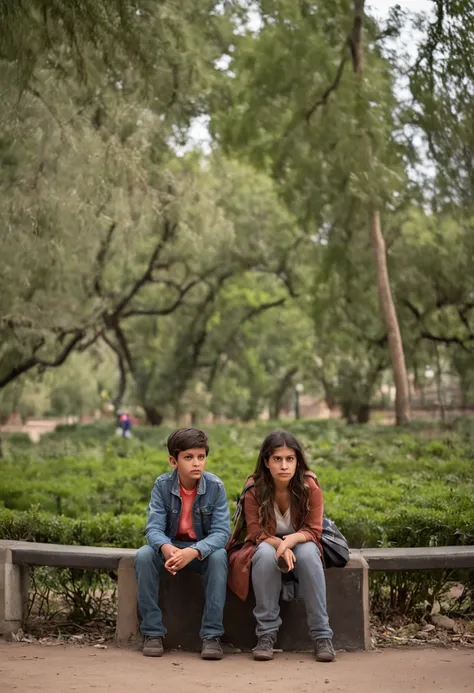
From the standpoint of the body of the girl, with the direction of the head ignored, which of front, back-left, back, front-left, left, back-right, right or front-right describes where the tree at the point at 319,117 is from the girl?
back

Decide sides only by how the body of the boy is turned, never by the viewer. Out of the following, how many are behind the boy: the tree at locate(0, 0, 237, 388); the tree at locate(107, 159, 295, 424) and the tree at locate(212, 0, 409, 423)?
3

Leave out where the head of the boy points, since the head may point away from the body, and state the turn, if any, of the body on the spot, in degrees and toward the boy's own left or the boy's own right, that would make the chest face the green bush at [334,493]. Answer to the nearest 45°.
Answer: approximately 180°

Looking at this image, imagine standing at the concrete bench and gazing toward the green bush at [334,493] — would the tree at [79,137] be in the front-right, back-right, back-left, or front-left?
front-left

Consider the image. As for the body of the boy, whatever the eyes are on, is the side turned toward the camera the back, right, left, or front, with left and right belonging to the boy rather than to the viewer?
front

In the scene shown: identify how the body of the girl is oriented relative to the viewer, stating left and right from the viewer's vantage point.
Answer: facing the viewer

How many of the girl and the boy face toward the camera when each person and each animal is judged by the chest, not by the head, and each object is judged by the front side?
2

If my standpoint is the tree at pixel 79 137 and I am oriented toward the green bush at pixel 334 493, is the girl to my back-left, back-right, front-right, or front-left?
front-right

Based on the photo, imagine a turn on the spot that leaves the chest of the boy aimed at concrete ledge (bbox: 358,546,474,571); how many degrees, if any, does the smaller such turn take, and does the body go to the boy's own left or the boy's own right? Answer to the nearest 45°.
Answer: approximately 90° to the boy's own left

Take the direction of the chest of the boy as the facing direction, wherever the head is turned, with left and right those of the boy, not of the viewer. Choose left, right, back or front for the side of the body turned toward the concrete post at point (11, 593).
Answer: right

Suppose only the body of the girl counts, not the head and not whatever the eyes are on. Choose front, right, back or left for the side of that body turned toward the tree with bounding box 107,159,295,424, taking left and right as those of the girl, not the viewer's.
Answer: back
